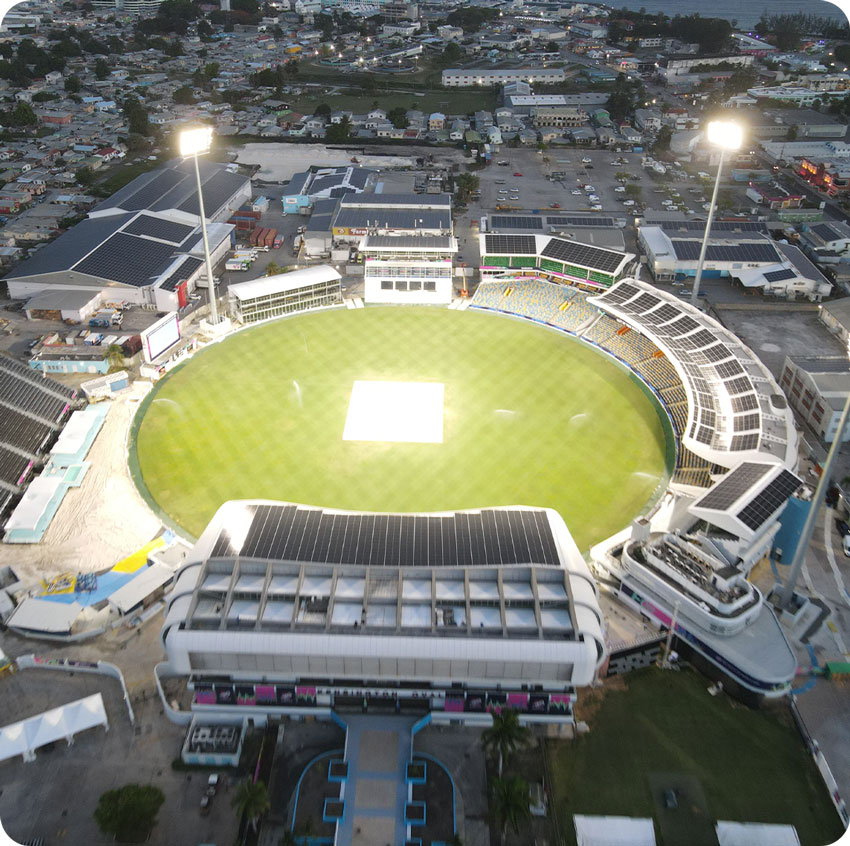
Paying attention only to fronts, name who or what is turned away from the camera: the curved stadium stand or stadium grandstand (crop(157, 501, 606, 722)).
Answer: the stadium grandstand

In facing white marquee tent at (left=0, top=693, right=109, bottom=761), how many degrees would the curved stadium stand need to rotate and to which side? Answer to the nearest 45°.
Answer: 0° — it already faces it

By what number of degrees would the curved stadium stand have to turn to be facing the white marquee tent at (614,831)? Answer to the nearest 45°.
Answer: approximately 45° to its left

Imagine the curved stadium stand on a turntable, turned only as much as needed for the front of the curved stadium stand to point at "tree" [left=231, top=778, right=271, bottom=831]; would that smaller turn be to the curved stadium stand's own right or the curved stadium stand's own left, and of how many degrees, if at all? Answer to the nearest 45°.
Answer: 0° — it already faces it

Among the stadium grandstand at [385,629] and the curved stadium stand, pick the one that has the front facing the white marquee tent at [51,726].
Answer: the curved stadium stand

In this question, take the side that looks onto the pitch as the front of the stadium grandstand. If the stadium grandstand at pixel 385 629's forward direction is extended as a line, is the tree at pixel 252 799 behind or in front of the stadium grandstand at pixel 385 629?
behind

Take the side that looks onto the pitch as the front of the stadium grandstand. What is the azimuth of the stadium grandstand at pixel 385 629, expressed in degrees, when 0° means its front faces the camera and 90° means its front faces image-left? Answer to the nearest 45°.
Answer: approximately 180°

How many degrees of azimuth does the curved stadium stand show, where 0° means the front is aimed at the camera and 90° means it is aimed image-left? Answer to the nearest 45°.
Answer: approximately 45°

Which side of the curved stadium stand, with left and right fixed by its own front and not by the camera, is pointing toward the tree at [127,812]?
front

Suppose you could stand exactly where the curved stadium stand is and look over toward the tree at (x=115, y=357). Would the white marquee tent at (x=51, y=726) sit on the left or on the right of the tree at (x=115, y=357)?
left

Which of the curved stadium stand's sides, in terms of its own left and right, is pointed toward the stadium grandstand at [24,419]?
front

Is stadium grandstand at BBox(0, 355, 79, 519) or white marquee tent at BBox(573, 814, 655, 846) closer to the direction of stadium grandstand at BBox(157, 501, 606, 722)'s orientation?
the stadium grandstand

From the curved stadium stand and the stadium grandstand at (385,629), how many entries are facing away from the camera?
1

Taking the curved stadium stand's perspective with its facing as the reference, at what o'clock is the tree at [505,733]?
The tree is roughly at 11 o'clock from the curved stadium stand.

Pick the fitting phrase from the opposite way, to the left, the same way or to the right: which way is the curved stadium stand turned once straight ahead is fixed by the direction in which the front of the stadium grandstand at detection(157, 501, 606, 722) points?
to the left

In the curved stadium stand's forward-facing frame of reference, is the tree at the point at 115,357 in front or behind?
in front

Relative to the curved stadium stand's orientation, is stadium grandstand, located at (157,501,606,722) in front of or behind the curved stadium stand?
in front
